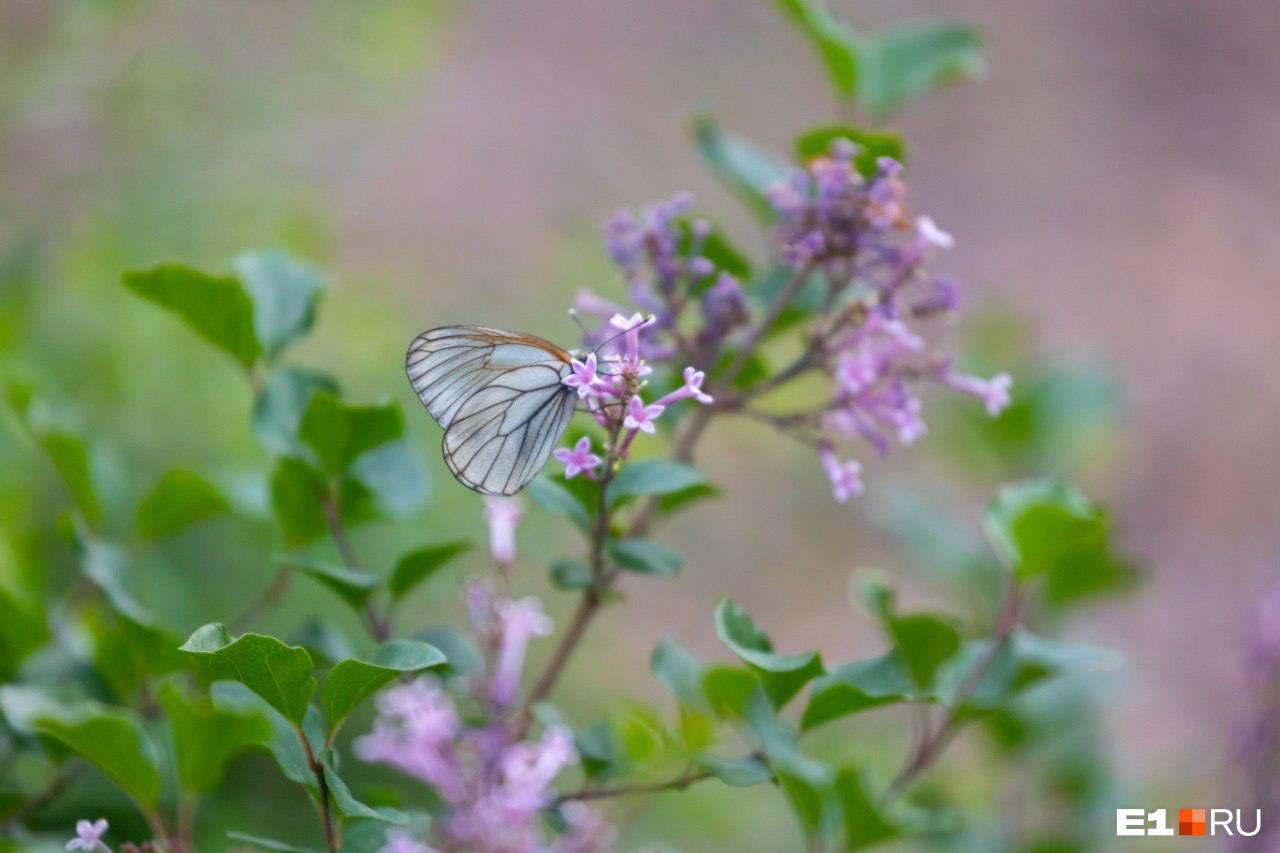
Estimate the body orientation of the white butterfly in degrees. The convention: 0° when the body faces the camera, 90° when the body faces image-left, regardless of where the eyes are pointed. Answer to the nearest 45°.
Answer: approximately 270°
